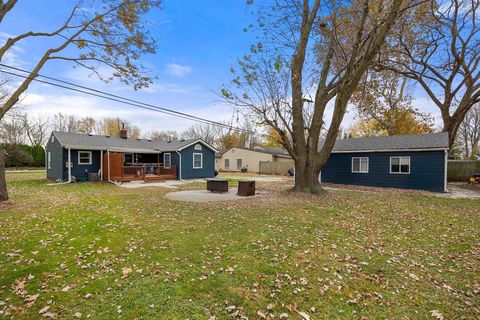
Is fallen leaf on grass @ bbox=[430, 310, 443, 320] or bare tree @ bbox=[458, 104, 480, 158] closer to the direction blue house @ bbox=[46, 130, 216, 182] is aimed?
the bare tree

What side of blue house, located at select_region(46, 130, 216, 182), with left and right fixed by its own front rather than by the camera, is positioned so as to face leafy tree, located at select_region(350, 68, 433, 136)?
right

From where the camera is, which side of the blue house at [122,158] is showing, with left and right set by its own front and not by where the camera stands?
back

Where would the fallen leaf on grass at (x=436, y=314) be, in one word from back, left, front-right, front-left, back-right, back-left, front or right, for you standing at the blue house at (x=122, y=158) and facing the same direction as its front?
back

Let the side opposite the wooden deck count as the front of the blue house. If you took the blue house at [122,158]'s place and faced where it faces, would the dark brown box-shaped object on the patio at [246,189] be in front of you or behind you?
behind
